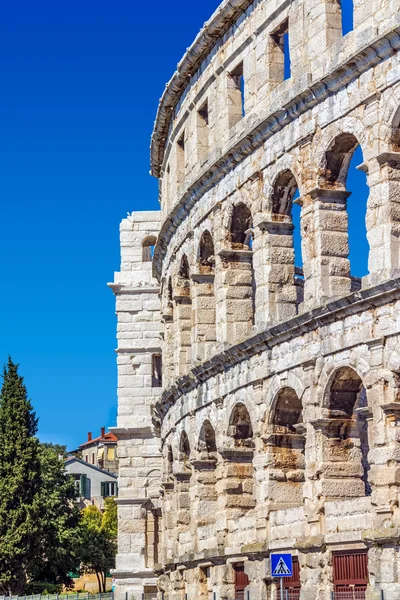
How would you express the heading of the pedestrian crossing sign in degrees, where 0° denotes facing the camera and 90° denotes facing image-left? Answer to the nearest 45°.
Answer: approximately 0°
